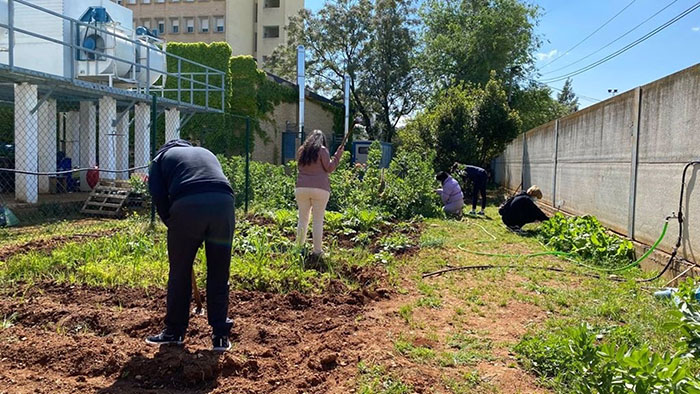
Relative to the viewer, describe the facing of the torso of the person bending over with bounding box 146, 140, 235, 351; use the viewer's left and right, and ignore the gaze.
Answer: facing away from the viewer and to the left of the viewer

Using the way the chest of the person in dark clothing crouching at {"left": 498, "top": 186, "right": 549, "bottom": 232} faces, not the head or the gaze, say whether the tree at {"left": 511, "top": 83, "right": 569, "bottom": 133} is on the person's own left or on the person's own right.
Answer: on the person's own left

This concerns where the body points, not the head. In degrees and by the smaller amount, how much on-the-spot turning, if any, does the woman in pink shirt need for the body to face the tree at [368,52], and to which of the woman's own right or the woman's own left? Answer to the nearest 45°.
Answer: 0° — they already face it

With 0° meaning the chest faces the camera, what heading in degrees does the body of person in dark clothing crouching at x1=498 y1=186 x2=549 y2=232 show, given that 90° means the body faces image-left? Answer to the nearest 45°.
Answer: approximately 270°

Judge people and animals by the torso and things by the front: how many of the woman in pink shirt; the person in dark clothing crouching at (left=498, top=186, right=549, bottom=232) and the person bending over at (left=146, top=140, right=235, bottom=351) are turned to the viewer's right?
1

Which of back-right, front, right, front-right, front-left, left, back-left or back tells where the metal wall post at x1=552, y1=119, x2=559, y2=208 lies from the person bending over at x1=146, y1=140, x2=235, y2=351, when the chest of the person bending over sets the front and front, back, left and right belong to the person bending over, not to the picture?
right

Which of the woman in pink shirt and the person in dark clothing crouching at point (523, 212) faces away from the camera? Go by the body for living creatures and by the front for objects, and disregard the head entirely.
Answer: the woman in pink shirt

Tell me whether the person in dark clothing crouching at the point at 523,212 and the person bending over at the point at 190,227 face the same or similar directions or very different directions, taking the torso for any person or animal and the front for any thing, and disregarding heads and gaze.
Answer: very different directions

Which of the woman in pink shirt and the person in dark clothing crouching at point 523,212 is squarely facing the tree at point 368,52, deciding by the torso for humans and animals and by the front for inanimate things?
the woman in pink shirt

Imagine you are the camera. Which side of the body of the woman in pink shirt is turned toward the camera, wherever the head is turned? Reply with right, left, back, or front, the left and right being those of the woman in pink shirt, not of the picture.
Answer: back

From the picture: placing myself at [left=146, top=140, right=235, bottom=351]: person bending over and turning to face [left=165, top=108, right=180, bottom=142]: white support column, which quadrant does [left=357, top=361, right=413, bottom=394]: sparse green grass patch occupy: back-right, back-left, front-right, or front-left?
back-right

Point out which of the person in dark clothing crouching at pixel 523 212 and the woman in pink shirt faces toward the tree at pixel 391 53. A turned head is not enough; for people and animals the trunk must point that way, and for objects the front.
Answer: the woman in pink shirt

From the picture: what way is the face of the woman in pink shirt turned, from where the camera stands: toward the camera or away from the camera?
away from the camera
